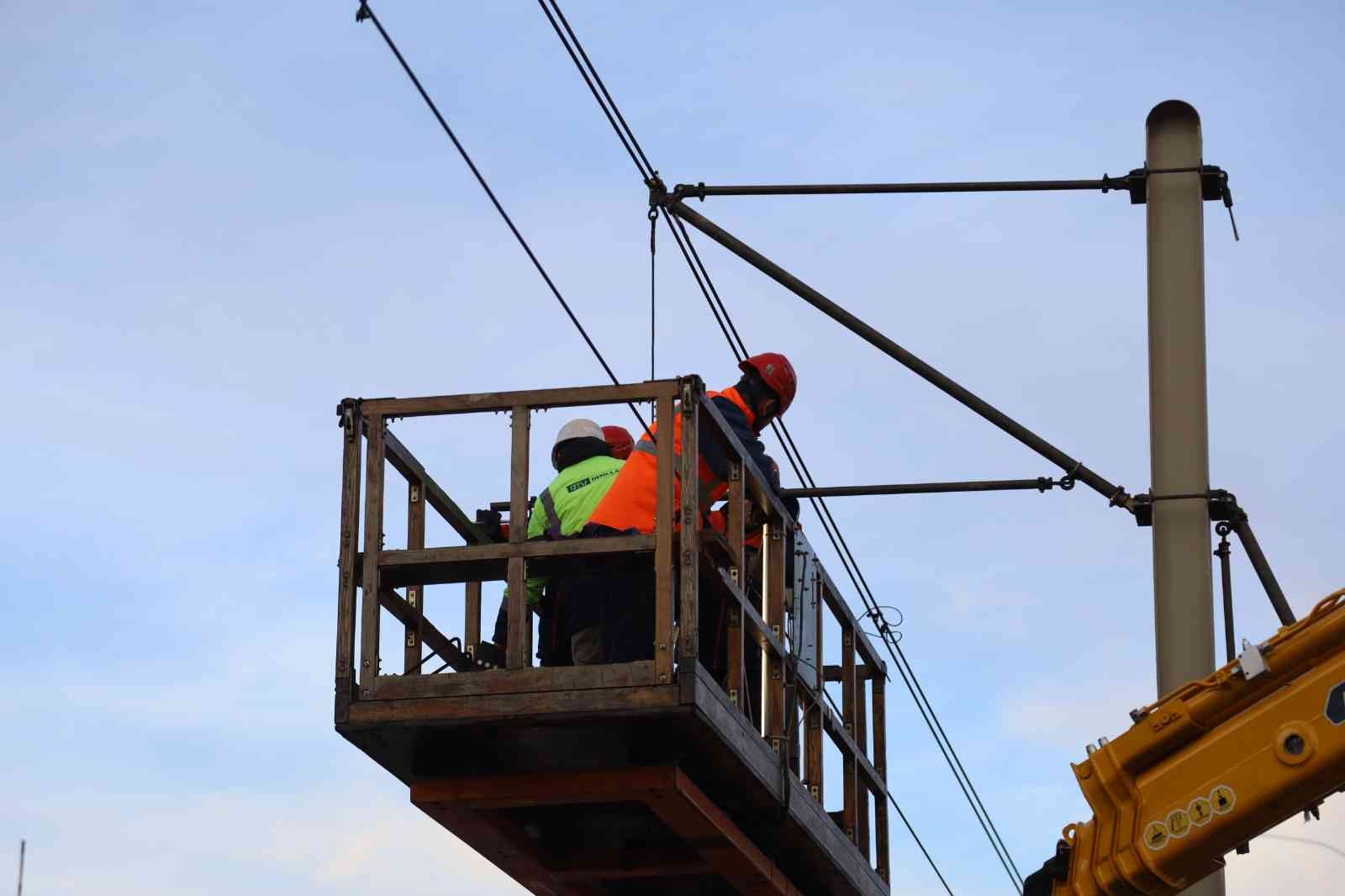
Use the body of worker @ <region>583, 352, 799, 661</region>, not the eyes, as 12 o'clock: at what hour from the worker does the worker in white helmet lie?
The worker in white helmet is roughly at 8 o'clock from the worker.

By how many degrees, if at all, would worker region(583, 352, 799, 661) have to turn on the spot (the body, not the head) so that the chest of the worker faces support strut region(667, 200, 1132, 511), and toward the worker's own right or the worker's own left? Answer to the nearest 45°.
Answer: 0° — they already face it

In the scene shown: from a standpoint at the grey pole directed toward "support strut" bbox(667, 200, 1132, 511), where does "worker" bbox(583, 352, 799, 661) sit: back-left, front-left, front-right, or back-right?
front-left

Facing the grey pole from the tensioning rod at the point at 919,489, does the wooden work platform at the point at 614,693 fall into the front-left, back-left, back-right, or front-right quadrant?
back-right

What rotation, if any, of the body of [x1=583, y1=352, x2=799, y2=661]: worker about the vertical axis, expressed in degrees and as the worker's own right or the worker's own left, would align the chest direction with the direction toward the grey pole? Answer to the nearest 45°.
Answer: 0° — they already face it

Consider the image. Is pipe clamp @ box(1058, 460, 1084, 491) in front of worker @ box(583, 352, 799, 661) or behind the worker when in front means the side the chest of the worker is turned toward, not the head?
in front

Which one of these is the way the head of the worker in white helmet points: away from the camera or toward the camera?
away from the camera

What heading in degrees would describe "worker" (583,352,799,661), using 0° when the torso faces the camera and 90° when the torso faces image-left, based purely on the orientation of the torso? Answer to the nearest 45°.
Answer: approximately 270°

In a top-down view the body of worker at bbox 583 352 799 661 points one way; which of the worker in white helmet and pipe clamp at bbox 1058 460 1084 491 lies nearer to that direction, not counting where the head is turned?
the pipe clamp
